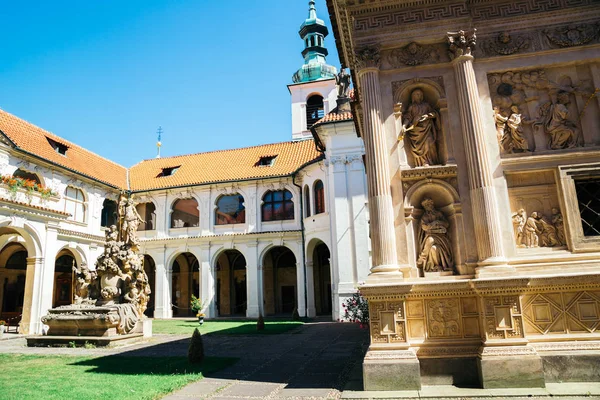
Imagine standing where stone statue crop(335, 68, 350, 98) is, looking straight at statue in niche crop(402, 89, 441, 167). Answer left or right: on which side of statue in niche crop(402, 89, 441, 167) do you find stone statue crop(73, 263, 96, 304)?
right

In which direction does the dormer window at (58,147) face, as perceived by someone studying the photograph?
facing the viewer and to the right of the viewer

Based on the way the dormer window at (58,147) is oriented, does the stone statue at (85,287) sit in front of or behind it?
in front

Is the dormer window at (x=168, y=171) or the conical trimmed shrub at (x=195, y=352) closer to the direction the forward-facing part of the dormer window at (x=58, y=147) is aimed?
the conical trimmed shrub

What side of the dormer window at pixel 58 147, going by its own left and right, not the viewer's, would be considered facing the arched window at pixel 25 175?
right

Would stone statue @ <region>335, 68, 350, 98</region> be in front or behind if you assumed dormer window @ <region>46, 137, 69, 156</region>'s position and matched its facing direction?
in front

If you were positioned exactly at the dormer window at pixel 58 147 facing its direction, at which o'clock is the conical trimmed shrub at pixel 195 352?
The conical trimmed shrub is roughly at 1 o'clock from the dormer window.

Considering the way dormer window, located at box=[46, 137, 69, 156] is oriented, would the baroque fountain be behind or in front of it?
in front

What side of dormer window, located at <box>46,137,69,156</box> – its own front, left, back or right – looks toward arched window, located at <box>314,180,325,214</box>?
front

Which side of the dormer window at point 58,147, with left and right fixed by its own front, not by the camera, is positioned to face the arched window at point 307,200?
front

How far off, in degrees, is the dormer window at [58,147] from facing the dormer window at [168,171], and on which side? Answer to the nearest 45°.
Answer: approximately 90° to its left
